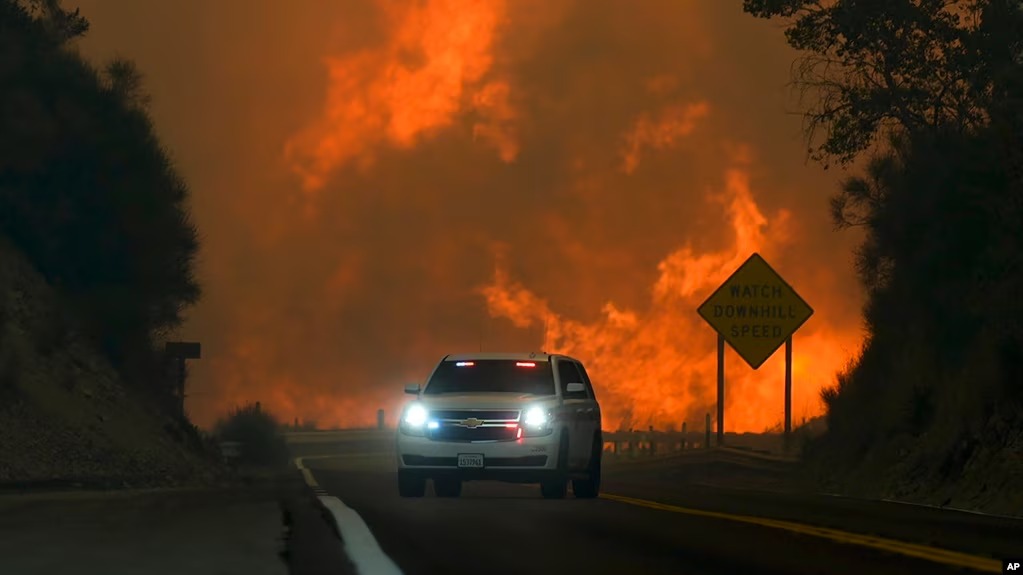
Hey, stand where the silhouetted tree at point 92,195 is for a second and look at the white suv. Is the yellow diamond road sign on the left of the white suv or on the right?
left

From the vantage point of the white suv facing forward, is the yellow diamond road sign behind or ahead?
behind

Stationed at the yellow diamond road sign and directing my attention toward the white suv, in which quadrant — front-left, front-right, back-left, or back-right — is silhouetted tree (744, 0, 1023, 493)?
front-left

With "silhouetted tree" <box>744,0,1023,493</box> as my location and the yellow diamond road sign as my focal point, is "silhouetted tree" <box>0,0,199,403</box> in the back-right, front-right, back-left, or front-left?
front-left

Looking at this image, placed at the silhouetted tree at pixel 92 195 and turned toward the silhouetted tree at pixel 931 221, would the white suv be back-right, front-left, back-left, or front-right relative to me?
front-right

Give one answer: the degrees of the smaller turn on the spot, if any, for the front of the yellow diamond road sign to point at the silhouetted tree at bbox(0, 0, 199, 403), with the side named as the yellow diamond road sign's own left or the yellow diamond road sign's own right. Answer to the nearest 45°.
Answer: approximately 90° to the yellow diamond road sign's own right

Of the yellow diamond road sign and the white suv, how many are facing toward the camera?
2

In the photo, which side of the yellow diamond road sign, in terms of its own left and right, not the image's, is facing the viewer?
front

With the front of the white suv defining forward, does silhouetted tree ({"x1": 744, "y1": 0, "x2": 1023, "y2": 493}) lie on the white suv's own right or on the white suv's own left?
on the white suv's own left

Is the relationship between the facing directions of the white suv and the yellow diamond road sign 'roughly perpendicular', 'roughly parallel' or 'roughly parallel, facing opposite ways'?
roughly parallel

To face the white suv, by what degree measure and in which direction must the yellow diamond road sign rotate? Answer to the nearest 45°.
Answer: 0° — it already faces it

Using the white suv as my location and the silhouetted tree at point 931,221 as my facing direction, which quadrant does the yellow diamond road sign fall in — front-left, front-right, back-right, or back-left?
front-left
